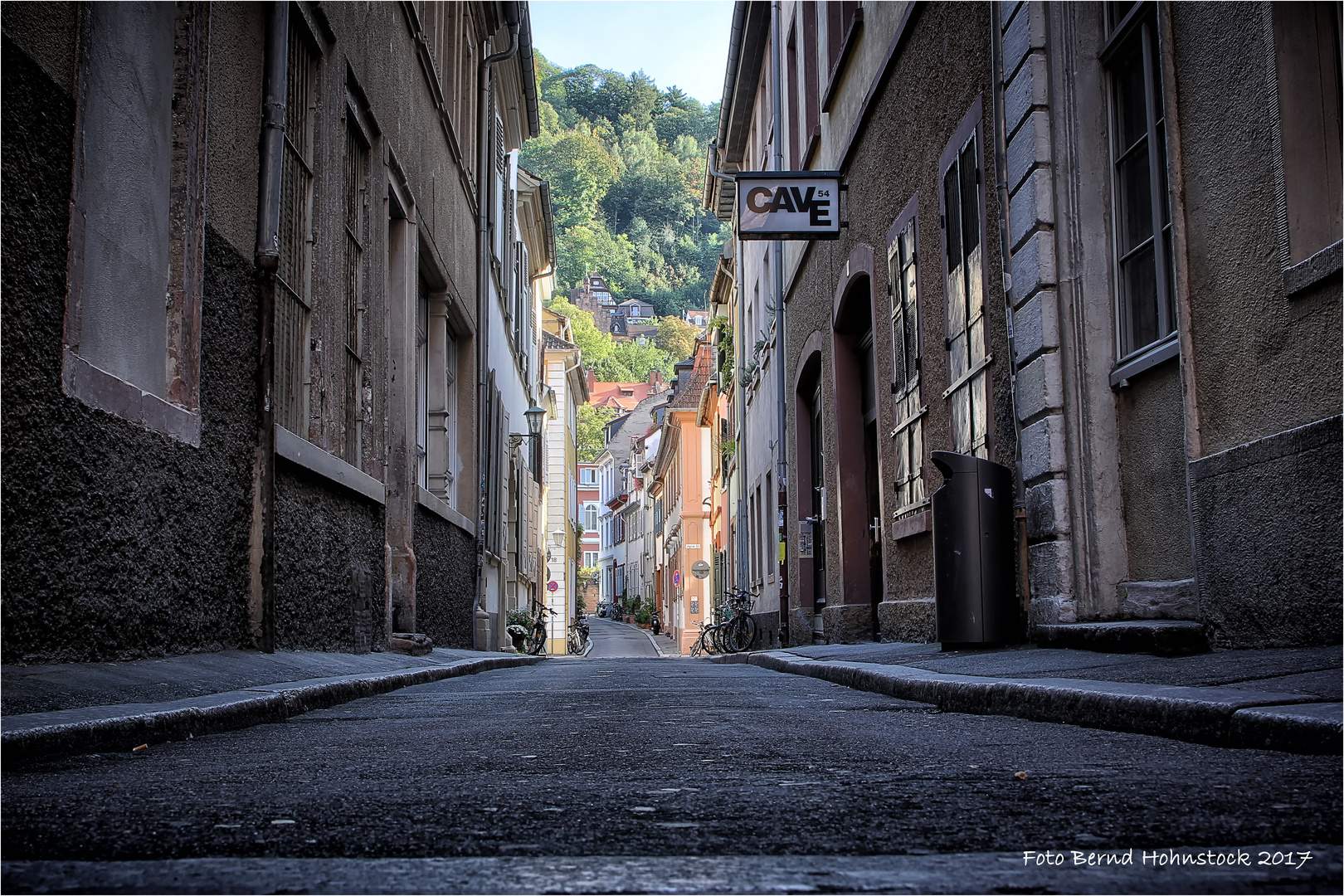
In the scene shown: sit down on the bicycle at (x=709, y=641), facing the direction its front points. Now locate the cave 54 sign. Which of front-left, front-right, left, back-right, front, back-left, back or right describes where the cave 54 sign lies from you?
front-left

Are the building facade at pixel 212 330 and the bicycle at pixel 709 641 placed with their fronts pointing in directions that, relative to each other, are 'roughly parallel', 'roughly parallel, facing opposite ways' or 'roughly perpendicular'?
roughly perpendicular

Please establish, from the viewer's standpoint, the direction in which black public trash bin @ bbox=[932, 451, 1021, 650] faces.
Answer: facing to the left of the viewer

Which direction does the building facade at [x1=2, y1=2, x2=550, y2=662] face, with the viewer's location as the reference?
facing the viewer and to the right of the viewer

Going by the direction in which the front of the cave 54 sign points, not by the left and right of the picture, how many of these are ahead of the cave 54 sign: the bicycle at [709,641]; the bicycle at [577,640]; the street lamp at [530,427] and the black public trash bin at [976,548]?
1

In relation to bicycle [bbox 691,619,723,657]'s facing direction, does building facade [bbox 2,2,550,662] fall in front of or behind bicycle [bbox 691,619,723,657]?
in front

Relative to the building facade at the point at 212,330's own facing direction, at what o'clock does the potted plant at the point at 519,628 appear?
The potted plant is roughly at 8 o'clock from the building facade.

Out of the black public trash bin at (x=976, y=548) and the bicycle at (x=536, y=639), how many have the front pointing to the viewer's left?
1

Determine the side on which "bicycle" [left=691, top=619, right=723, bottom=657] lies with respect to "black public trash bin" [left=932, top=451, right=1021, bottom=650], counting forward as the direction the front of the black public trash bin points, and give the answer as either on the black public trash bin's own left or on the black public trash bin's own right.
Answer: on the black public trash bin's own right

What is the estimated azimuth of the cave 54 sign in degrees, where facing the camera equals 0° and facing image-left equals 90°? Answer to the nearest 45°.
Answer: approximately 0°

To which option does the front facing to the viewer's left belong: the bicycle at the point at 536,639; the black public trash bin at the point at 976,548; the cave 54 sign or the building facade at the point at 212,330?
the black public trash bin
